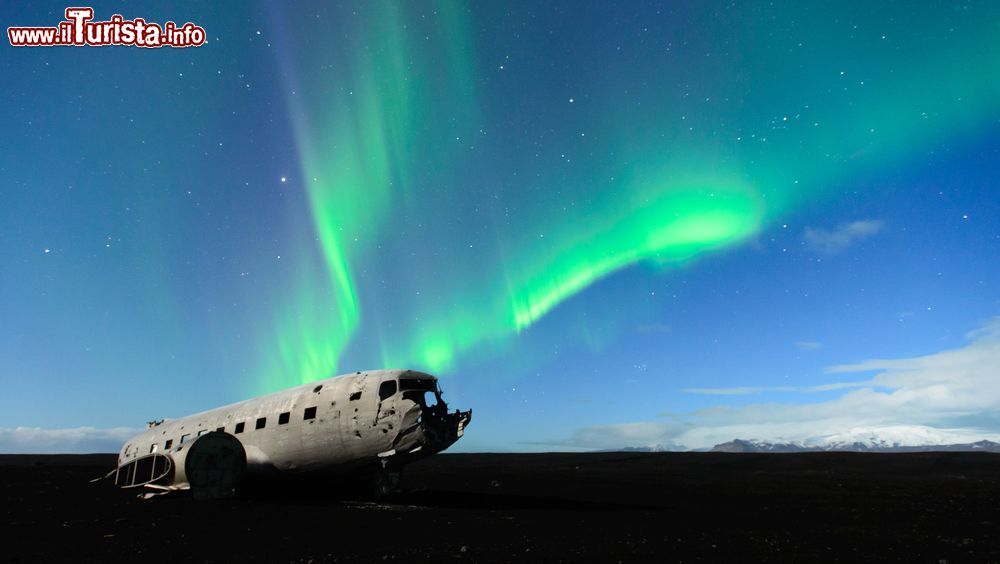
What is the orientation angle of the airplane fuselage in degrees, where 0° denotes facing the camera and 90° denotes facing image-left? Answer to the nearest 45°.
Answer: approximately 315°
